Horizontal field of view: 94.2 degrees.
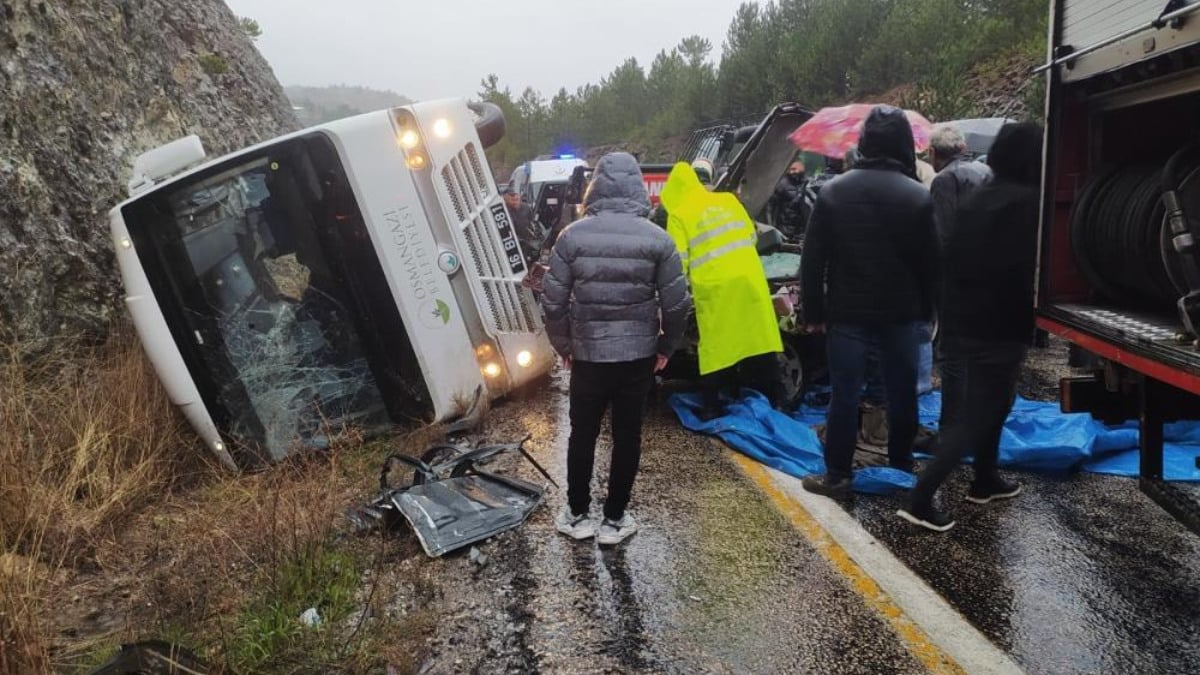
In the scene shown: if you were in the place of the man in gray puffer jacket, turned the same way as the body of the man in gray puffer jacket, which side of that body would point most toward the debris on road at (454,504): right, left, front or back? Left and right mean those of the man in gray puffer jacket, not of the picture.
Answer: left

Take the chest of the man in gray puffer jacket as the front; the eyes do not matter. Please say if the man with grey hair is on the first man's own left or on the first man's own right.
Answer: on the first man's own right

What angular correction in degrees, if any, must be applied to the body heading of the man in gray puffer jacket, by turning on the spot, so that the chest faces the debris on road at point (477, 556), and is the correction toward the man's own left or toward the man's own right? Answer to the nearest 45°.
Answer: approximately 90° to the man's own left

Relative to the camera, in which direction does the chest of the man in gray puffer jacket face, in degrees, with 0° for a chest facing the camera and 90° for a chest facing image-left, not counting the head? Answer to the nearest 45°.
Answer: approximately 180°

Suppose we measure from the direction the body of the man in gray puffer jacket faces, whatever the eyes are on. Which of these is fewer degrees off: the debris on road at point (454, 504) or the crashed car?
the crashed car

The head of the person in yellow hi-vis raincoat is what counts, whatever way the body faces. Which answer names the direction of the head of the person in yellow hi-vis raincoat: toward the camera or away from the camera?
away from the camera
